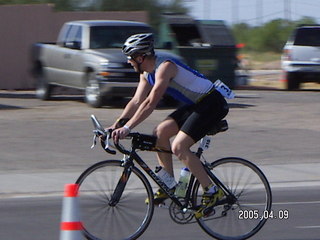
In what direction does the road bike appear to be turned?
to the viewer's left

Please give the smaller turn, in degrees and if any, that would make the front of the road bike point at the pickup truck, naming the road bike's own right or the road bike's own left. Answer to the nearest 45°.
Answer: approximately 90° to the road bike's own right

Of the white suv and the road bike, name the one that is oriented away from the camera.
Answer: the white suv

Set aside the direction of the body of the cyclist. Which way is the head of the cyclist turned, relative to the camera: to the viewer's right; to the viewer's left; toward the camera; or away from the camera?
to the viewer's left

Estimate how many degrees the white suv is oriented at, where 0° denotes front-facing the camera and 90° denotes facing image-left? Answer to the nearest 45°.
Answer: approximately 180°

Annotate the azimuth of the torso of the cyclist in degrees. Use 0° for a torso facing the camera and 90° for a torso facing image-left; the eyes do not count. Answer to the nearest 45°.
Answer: approximately 90°

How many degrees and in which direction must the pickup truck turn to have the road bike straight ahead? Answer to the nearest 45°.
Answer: approximately 45° to its right

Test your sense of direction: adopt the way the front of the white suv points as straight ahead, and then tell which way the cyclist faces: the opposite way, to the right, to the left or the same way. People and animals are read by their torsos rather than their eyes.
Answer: to the left

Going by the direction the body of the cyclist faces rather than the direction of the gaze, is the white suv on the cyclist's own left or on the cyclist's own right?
on the cyclist's own right

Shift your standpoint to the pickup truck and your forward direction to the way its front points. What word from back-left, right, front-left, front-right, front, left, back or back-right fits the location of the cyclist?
front-right

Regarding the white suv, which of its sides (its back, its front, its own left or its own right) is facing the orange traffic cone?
back
